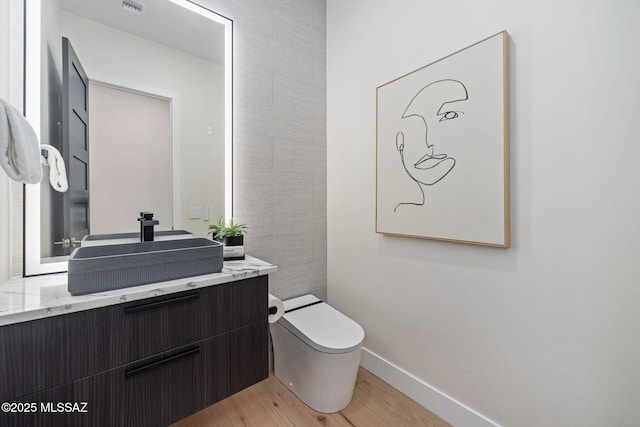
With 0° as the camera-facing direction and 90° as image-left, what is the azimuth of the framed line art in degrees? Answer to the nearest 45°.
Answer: approximately 45°

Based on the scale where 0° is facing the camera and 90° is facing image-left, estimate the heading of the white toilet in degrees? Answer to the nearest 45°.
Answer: approximately 315°

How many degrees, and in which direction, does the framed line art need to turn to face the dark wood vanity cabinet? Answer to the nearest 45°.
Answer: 0° — it already faces it

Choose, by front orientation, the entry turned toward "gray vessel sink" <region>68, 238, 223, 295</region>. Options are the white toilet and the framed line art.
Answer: the framed line art

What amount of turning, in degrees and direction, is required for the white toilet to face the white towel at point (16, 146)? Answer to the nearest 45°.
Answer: approximately 90° to its right

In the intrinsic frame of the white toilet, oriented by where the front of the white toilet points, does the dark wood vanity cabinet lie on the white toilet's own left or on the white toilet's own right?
on the white toilet's own right

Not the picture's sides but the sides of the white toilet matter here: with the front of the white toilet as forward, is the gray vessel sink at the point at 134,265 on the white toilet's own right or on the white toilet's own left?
on the white toilet's own right

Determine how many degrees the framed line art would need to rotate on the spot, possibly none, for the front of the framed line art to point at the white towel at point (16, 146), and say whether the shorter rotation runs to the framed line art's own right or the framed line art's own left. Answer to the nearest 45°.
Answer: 0° — it already faces it

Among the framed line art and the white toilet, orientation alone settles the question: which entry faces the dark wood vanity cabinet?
the framed line art

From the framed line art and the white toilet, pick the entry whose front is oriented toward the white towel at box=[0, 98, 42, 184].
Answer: the framed line art
